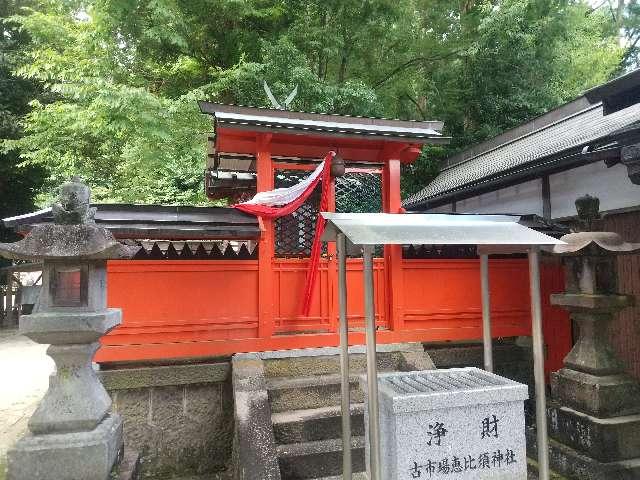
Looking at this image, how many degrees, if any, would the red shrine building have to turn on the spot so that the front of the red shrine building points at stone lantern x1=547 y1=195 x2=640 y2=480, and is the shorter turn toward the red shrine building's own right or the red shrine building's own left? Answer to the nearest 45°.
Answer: approximately 45° to the red shrine building's own left

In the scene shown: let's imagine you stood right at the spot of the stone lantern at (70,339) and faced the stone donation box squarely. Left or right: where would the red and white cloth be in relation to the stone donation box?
left

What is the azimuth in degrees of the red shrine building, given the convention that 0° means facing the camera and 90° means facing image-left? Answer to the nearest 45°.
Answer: approximately 0°
